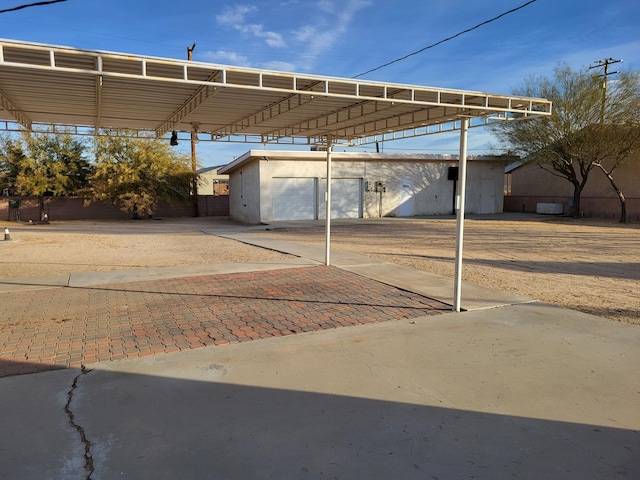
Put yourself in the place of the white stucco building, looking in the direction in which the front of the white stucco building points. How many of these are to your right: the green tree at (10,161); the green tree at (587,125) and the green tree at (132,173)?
2

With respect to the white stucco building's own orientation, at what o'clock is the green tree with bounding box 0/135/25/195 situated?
The green tree is roughly at 3 o'clock from the white stucco building.

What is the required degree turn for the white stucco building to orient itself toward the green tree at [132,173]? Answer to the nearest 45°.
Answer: approximately 90° to its right

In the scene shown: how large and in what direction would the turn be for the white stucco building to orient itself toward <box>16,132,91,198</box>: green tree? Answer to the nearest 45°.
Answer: approximately 90° to its right

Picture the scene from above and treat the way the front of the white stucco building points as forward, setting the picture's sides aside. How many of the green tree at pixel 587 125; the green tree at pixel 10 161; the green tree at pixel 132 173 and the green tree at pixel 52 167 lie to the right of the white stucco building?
3

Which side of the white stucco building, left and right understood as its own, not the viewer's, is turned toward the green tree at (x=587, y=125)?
left

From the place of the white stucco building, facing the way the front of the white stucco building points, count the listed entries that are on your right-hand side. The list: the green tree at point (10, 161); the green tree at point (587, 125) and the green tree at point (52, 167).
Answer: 2

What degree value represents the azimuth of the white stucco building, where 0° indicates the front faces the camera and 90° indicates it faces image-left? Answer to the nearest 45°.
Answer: approximately 0°
